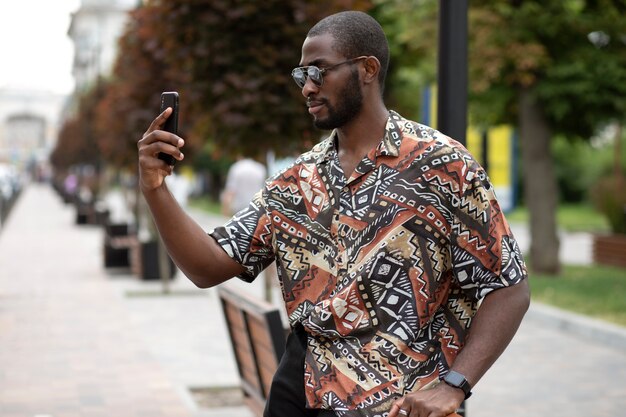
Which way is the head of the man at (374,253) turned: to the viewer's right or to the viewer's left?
to the viewer's left

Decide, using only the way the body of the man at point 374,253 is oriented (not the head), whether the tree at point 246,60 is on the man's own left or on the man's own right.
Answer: on the man's own right

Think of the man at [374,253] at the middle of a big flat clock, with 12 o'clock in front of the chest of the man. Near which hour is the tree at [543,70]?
The tree is roughly at 5 o'clock from the man.

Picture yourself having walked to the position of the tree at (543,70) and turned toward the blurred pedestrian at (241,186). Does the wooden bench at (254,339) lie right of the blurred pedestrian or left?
left

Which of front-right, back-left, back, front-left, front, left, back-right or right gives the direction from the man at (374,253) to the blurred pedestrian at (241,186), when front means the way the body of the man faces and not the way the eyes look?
back-right
